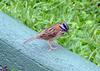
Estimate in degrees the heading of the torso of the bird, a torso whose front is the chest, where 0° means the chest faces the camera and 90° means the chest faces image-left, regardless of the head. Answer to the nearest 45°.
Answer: approximately 270°
